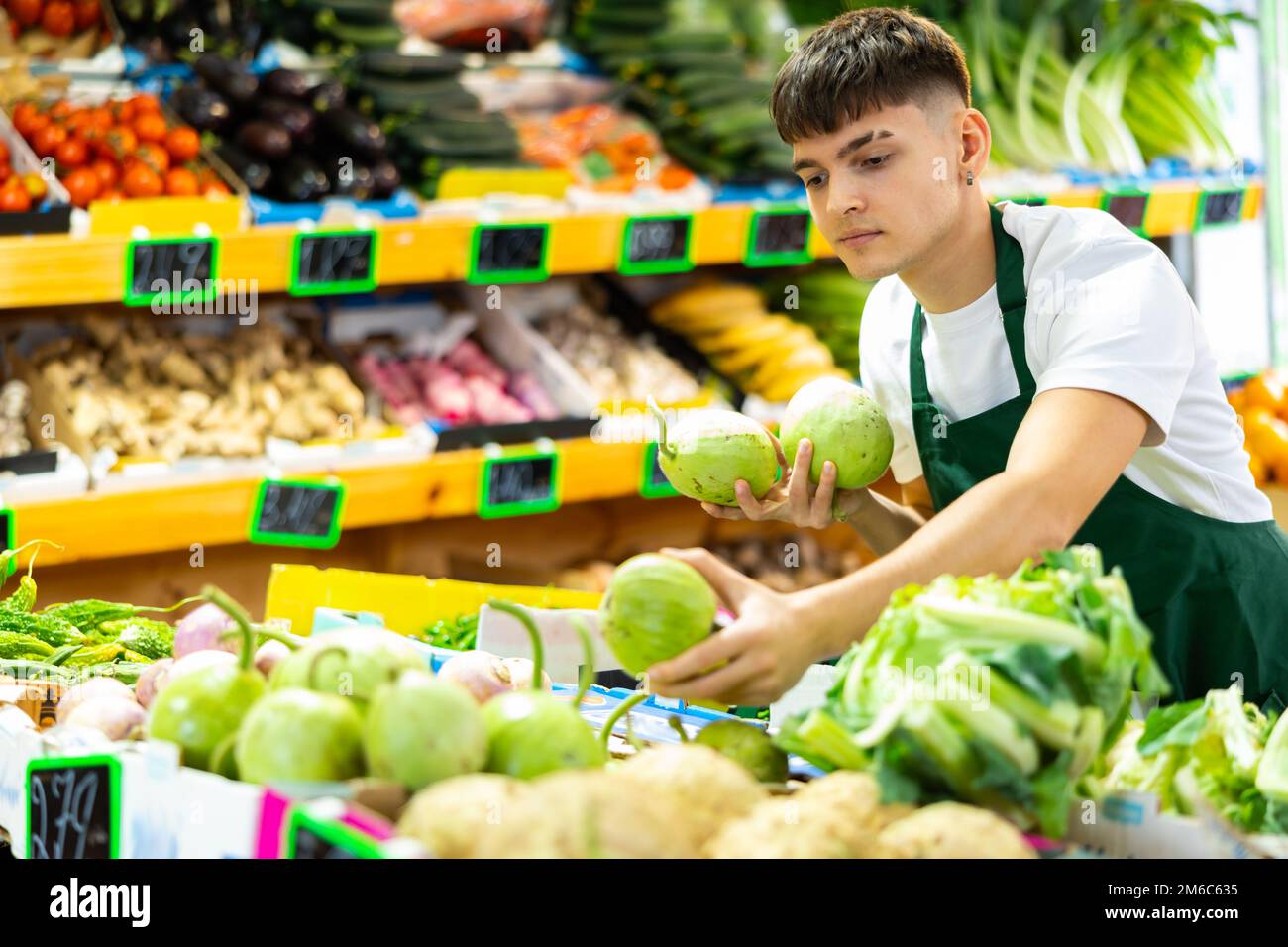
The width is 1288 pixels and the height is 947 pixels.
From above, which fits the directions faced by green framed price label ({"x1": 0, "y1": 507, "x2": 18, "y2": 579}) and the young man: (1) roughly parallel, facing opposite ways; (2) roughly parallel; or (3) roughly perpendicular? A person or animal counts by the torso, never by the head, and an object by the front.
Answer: roughly perpendicular

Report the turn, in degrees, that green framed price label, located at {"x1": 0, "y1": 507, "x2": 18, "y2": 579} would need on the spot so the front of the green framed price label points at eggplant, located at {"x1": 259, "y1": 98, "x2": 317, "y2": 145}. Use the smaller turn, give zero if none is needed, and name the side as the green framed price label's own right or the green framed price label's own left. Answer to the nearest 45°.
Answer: approximately 135° to the green framed price label's own left

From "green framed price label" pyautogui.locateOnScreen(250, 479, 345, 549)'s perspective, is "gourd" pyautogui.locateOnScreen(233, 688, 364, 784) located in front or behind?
in front

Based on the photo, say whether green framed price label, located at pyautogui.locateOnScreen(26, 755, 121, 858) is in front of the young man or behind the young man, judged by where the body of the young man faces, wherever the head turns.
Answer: in front

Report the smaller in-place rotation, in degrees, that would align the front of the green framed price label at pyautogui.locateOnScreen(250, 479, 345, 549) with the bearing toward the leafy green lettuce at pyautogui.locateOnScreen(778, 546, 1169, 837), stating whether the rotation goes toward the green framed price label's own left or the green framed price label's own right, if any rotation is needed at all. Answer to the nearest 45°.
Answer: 0° — it already faces it

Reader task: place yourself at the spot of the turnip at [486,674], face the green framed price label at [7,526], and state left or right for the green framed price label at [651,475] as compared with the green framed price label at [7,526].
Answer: right

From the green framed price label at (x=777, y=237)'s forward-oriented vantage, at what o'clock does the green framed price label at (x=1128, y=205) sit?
the green framed price label at (x=1128, y=205) is roughly at 8 o'clock from the green framed price label at (x=777, y=237).

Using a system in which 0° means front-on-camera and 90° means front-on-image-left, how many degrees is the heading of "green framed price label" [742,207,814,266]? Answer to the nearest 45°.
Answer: approximately 0°

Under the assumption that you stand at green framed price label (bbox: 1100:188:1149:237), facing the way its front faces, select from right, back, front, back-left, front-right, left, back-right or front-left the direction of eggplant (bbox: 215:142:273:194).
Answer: front-right
